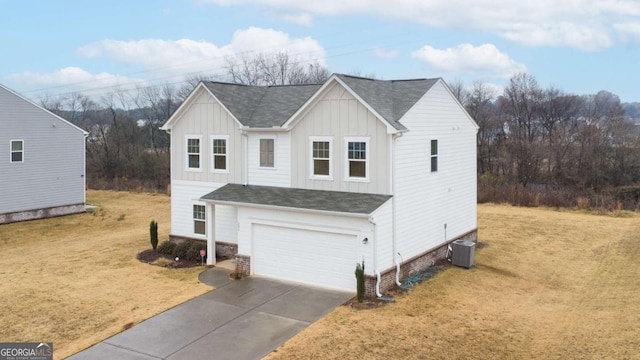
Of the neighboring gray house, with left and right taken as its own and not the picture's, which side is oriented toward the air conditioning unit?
left

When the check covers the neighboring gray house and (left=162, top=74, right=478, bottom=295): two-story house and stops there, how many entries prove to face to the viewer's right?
0

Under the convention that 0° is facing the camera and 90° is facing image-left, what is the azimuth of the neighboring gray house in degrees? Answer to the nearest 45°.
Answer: approximately 45°

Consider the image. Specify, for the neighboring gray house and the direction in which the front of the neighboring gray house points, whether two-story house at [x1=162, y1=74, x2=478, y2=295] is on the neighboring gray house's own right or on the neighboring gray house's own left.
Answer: on the neighboring gray house's own left

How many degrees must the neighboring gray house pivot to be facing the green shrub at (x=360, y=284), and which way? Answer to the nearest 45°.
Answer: approximately 45° to its left

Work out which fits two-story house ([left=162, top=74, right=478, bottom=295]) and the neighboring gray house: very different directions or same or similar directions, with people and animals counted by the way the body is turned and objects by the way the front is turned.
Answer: same or similar directions

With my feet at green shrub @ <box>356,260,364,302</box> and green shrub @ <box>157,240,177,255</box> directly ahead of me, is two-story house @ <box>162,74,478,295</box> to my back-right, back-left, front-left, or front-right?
front-right

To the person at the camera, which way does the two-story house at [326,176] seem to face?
facing the viewer and to the left of the viewer

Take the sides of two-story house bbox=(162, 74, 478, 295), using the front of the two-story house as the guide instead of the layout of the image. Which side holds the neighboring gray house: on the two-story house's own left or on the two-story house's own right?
on the two-story house's own right
